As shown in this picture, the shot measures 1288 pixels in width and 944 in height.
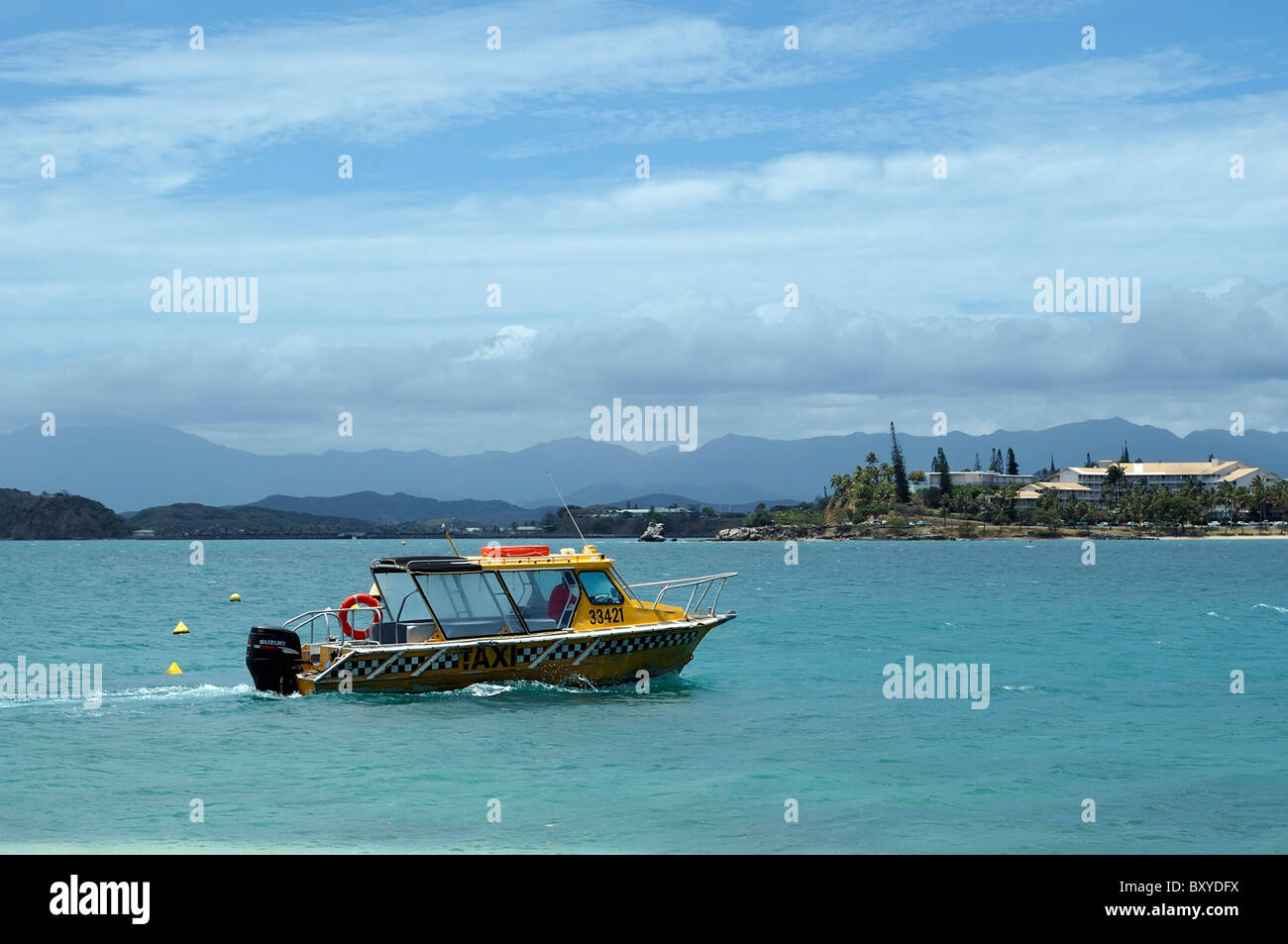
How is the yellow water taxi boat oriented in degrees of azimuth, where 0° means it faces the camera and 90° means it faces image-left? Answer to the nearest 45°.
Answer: approximately 270°
